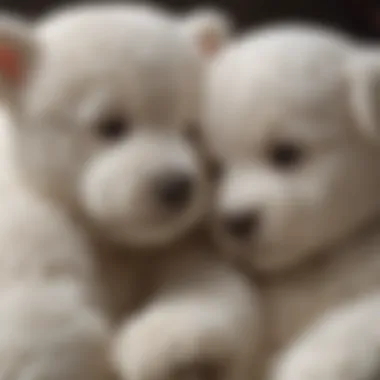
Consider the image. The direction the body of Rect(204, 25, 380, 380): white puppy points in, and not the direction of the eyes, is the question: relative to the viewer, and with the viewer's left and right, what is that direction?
facing the viewer and to the left of the viewer

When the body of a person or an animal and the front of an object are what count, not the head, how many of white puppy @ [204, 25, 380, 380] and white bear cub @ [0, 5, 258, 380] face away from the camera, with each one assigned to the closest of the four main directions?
0

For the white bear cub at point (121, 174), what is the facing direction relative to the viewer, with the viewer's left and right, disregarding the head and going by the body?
facing the viewer and to the right of the viewer
